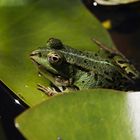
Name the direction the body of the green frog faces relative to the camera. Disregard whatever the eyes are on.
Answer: to the viewer's left

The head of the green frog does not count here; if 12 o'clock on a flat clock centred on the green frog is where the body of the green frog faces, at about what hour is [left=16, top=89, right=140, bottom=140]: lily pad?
The lily pad is roughly at 9 o'clock from the green frog.
